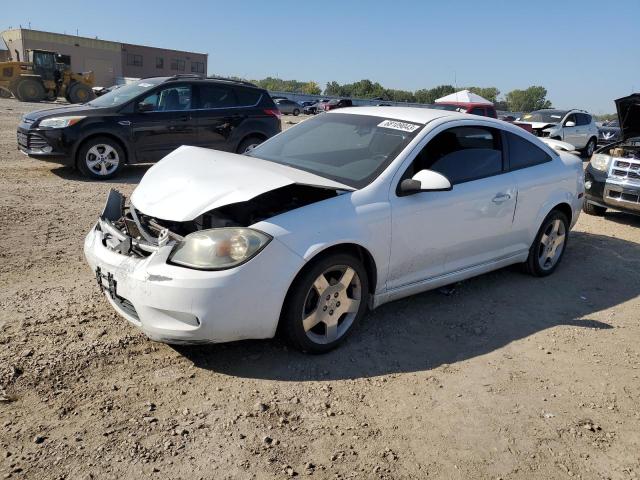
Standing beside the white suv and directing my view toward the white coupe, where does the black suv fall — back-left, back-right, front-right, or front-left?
front-right

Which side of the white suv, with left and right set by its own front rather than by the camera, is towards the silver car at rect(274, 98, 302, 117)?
right

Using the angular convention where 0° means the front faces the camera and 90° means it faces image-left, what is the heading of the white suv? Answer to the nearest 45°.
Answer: approximately 45°

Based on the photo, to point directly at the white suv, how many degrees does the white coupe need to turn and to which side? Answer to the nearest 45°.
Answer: approximately 180°

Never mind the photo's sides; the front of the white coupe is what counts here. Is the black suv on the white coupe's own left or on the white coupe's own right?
on the white coupe's own right

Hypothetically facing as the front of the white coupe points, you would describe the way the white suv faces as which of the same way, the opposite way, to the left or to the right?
the same way

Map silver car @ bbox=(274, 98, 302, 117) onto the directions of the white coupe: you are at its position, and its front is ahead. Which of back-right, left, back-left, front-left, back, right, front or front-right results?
back-right

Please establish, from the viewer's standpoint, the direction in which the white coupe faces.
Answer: facing the viewer and to the left of the viewer
